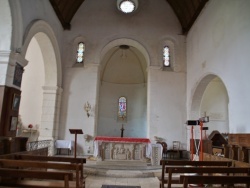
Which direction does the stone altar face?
toward the camera

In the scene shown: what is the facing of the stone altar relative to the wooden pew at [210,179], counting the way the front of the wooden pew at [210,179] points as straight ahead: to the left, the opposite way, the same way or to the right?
the opposite way

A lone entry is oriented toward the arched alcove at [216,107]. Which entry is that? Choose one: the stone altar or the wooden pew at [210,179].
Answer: the wooden pew

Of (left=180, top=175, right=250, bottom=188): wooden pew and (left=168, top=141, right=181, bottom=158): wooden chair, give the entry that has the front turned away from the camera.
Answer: the wooden pew

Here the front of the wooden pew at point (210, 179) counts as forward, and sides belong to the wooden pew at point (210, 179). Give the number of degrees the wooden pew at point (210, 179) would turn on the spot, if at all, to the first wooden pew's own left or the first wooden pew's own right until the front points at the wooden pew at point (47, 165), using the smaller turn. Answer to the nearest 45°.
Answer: approximately 90° to the first wooden pew's own left

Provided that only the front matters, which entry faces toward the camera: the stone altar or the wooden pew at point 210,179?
the stone altar

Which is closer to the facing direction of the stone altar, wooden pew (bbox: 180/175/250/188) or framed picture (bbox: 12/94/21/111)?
the wooden pew

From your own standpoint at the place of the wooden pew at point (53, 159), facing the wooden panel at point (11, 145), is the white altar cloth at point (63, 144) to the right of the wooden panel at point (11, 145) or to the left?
right

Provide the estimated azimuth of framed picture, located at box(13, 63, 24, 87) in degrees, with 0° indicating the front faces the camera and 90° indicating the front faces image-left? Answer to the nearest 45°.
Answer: approximately 315°

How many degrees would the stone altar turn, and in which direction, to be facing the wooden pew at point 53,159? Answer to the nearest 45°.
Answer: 0° — it already faces it

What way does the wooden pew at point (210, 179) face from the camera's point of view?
away from the camera

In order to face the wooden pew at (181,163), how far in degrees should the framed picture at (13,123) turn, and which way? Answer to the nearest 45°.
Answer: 0° — it already faces it

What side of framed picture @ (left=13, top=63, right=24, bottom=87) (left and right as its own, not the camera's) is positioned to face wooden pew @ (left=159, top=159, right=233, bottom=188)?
front

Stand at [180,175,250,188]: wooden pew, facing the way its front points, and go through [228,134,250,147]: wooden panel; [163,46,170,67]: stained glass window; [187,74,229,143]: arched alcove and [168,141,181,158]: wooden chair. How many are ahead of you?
4

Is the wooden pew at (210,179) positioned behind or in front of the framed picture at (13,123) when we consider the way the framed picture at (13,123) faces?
in front

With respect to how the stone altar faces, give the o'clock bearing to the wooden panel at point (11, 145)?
The wooden panel is roughly at 1 o'clock from the stone altar.
